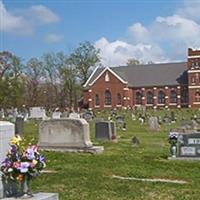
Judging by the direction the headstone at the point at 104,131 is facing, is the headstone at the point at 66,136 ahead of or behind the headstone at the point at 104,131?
ahead

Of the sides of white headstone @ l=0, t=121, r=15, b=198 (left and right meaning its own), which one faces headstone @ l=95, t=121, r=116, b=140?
back

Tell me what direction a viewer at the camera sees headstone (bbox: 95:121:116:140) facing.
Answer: facing the viewer and to the left of the viewer

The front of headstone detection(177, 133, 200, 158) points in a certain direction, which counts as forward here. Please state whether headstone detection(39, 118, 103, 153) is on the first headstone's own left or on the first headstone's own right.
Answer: on the first headstone's own right

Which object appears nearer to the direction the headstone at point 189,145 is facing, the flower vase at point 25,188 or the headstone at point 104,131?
the flower vase

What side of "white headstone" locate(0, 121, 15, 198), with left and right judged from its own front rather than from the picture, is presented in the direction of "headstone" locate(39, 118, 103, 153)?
back

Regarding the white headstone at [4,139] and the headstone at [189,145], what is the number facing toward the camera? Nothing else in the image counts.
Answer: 2

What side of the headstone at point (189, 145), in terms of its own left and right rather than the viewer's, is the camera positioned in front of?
front
